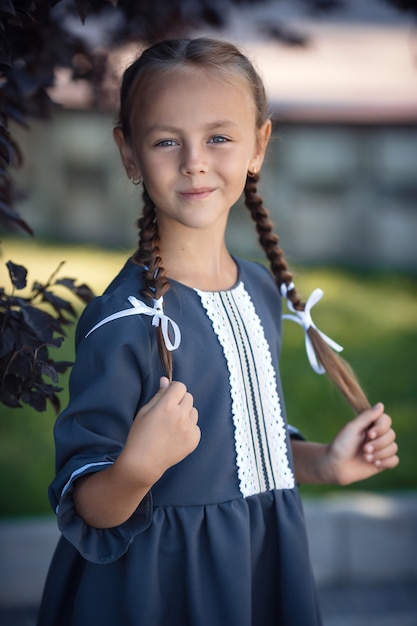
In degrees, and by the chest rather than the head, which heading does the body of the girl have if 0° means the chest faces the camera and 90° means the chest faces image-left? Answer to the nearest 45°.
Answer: approximately 315°

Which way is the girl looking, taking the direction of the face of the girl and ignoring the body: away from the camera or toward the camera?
toward the camera

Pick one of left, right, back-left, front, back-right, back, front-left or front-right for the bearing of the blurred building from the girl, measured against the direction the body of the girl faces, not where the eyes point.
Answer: back-left
